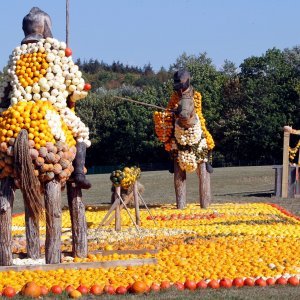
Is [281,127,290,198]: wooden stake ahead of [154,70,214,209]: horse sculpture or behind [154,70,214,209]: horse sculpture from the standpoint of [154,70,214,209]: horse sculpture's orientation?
behind

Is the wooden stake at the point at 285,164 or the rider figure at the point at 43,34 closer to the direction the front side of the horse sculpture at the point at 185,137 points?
the rider figure

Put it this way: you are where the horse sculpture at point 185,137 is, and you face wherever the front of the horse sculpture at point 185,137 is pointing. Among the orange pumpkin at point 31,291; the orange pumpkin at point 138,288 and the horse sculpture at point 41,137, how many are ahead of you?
3

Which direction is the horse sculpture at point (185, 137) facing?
toward the camera

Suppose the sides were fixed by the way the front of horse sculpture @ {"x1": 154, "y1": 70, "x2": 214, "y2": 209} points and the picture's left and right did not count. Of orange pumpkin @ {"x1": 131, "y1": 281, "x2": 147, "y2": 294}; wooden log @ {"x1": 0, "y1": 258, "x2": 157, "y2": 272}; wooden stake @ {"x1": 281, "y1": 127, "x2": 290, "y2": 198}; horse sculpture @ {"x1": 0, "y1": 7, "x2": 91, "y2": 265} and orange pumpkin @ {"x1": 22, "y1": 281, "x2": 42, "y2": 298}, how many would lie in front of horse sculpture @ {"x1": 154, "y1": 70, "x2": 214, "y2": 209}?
4

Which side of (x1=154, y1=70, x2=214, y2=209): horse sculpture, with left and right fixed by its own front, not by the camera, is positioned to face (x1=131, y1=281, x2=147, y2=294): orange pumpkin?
front

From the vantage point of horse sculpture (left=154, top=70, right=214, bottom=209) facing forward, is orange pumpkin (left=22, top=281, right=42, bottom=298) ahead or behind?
ahead

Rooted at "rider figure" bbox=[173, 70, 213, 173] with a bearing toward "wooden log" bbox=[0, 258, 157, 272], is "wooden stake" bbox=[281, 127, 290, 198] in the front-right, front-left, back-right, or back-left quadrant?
back-left

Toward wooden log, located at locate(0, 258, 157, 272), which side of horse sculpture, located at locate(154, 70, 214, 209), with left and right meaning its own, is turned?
front

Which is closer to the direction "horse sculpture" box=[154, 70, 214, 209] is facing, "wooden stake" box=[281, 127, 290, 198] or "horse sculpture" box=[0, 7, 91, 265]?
the horse sculpture
